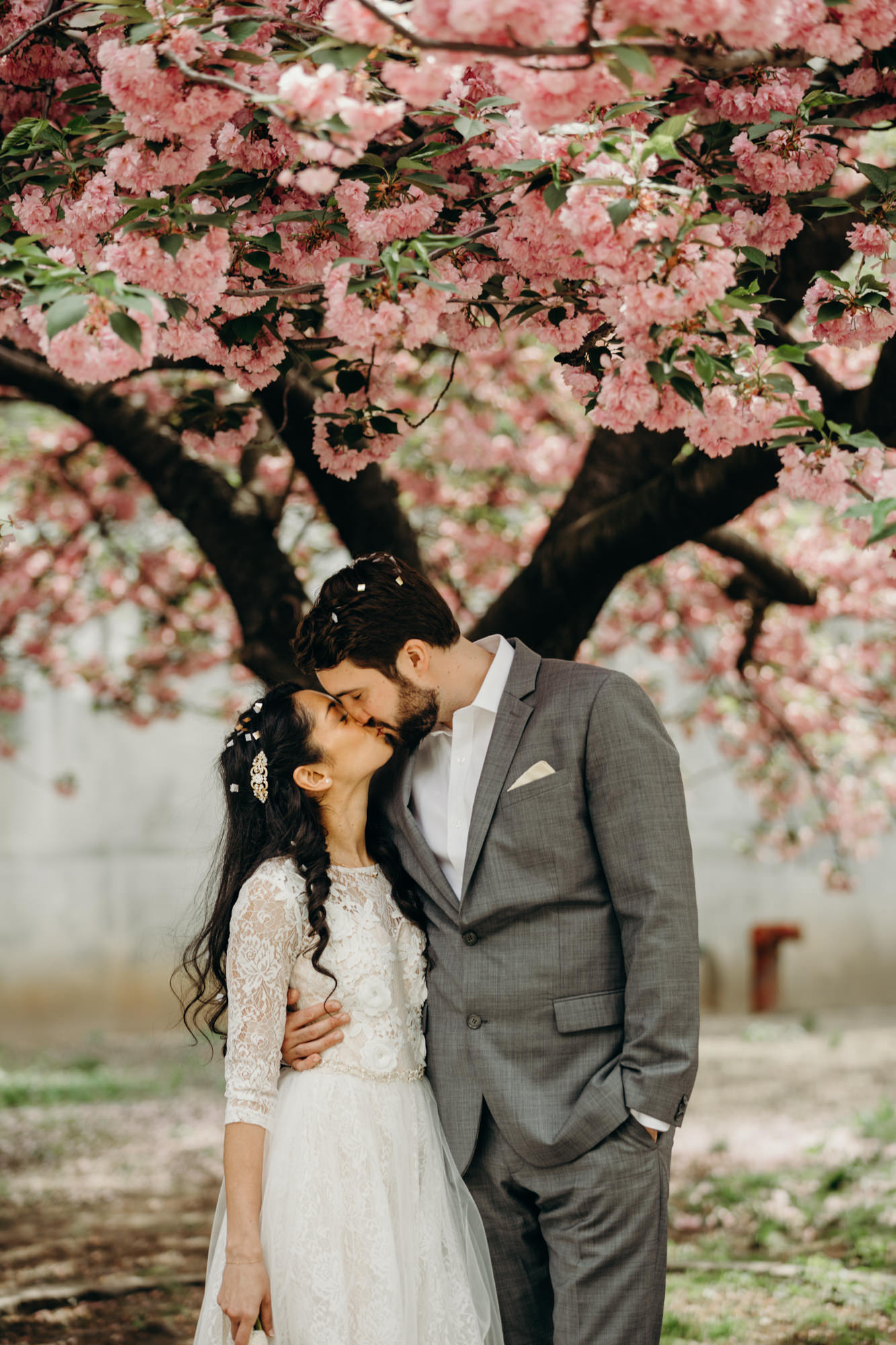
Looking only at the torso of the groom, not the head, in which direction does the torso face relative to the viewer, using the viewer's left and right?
facing the viewer and to the left of the viewer

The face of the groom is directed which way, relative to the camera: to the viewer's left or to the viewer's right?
to the viewer's left

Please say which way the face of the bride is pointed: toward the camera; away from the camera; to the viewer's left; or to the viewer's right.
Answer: to the viewer's right

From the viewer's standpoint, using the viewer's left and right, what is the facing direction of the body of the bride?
facing the viewer and to the right of the viewer

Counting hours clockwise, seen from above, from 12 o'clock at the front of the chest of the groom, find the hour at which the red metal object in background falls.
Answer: The red metal object in background is roughly at 5 o'clock from the groom.
